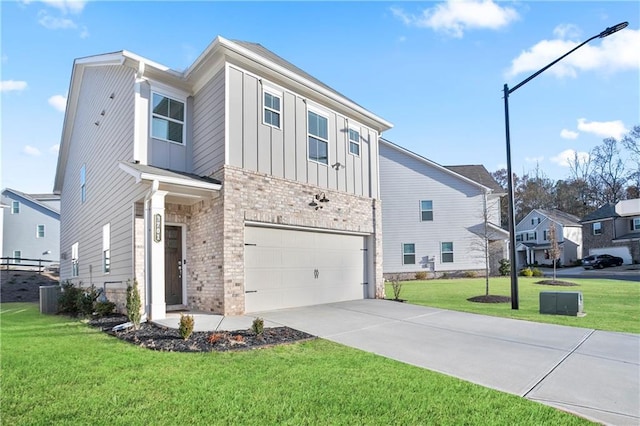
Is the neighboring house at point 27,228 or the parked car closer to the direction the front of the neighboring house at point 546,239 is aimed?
the neighboring house

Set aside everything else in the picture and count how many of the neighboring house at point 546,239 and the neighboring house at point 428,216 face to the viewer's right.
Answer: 1

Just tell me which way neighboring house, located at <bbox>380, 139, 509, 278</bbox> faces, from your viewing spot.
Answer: facing to the right of the viewer

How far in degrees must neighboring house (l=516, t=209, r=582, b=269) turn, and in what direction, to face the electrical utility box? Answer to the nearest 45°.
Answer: approximately 45° to its left

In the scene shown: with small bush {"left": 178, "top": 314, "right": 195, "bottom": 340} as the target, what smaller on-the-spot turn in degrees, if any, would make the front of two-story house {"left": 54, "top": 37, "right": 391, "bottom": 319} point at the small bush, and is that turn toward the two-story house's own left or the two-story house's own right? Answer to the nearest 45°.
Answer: approximately 45° to the two-story house's own right

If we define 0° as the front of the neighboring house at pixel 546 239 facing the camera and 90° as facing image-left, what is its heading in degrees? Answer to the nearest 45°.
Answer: approximately 45°

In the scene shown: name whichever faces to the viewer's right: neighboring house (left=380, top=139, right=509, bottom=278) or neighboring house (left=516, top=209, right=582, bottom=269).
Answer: neighboring house (left=380, top=139, right=509, bottom=278)
